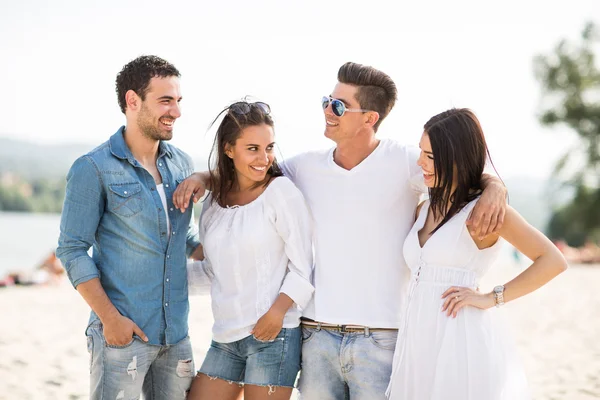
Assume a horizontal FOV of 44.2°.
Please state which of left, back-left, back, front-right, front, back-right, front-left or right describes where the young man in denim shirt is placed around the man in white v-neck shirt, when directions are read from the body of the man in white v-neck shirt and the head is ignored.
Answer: right

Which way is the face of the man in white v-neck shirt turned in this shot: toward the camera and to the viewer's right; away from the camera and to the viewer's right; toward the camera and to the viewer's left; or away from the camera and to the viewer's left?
toward the camera and to the viewer's left

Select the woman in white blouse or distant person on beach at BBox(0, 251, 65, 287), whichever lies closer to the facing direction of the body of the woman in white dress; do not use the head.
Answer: the woman in white blouse

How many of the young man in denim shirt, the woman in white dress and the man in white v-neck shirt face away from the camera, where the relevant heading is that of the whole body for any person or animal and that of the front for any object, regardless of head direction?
0

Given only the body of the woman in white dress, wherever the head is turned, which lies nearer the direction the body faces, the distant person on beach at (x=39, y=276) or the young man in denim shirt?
the young man in denim shirt

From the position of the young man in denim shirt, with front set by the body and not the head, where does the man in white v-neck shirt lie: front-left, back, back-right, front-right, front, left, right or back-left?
front-left

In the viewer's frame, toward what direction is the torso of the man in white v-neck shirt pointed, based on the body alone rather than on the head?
toward the camera

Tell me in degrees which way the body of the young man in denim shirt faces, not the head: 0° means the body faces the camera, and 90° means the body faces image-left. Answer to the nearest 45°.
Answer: approximately 315°

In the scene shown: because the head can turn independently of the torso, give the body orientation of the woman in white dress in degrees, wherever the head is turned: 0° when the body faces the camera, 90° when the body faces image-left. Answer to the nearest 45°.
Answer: approximately 45°

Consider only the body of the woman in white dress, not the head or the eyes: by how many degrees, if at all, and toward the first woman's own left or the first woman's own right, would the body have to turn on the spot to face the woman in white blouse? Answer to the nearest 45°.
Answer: approximately 45° to the first woman's own right

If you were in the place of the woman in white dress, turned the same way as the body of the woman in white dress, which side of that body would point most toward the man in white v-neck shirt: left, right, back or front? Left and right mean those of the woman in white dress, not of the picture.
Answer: right

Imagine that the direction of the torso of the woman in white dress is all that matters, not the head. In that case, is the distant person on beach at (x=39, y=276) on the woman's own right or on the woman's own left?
on the woman's own right

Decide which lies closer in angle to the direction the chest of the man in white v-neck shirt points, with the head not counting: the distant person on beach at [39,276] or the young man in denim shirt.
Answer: the young man in denim shirt

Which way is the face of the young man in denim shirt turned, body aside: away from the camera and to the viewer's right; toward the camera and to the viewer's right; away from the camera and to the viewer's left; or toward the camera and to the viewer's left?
toward the camera and to the viewer's right

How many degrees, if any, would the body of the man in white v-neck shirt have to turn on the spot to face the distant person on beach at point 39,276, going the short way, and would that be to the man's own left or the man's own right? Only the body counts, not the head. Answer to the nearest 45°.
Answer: approximately 135° to the man's own right

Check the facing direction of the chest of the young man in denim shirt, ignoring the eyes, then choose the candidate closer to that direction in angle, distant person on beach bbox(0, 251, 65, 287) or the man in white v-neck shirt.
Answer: the man in white v-neck shirt

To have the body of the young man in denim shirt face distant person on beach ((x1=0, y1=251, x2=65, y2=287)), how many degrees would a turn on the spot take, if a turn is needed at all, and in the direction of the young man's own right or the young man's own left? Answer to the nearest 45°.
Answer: approximately 135° to the young man's own left
